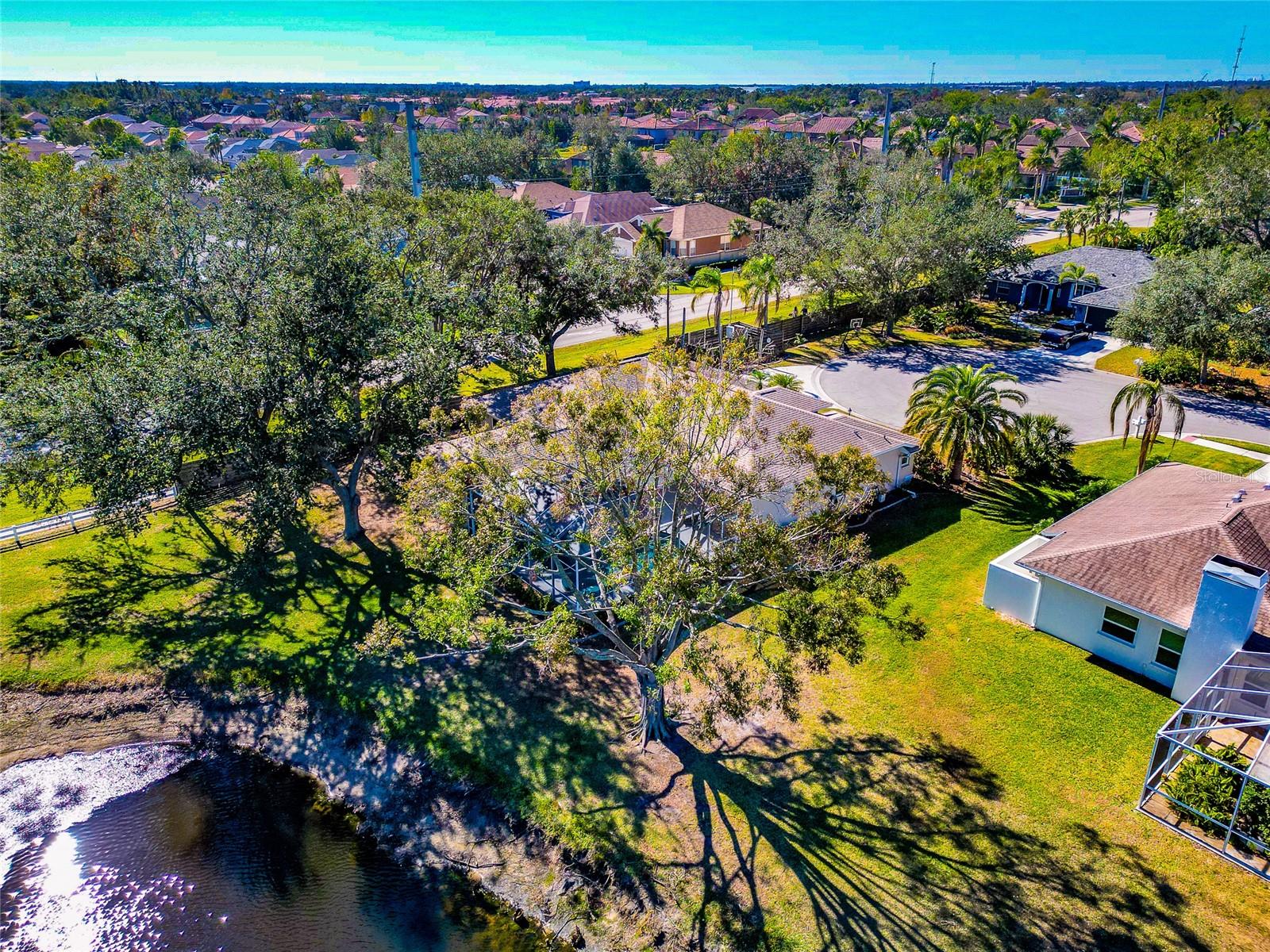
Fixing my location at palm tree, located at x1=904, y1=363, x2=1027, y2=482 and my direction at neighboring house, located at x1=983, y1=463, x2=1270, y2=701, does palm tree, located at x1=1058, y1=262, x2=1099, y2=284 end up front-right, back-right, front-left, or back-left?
back-left

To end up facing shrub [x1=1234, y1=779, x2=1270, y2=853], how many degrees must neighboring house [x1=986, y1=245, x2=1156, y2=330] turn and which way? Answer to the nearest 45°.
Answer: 0° — it already faces it

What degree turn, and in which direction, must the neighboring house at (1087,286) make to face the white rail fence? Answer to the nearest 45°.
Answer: approximately 45° to its right

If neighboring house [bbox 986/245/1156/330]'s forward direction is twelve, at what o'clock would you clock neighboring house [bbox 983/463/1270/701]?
neighboring house [bbox 983/463/1270/701] is roughly at 12 o'clock from neighboring house [bbox 986/245/1156/330].

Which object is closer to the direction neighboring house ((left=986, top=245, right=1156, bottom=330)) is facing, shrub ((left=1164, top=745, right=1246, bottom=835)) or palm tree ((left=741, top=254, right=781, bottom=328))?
the shrub

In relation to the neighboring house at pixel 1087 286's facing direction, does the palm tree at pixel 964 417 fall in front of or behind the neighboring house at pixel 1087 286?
in front

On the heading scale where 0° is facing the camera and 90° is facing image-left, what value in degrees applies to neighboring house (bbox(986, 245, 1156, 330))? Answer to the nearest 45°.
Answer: approximately 0°

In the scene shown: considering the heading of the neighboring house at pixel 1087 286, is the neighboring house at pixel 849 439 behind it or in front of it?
in front

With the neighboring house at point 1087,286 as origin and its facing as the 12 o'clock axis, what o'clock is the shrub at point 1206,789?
The shrub is roughly at 12 o'clock from the neighboring house.
